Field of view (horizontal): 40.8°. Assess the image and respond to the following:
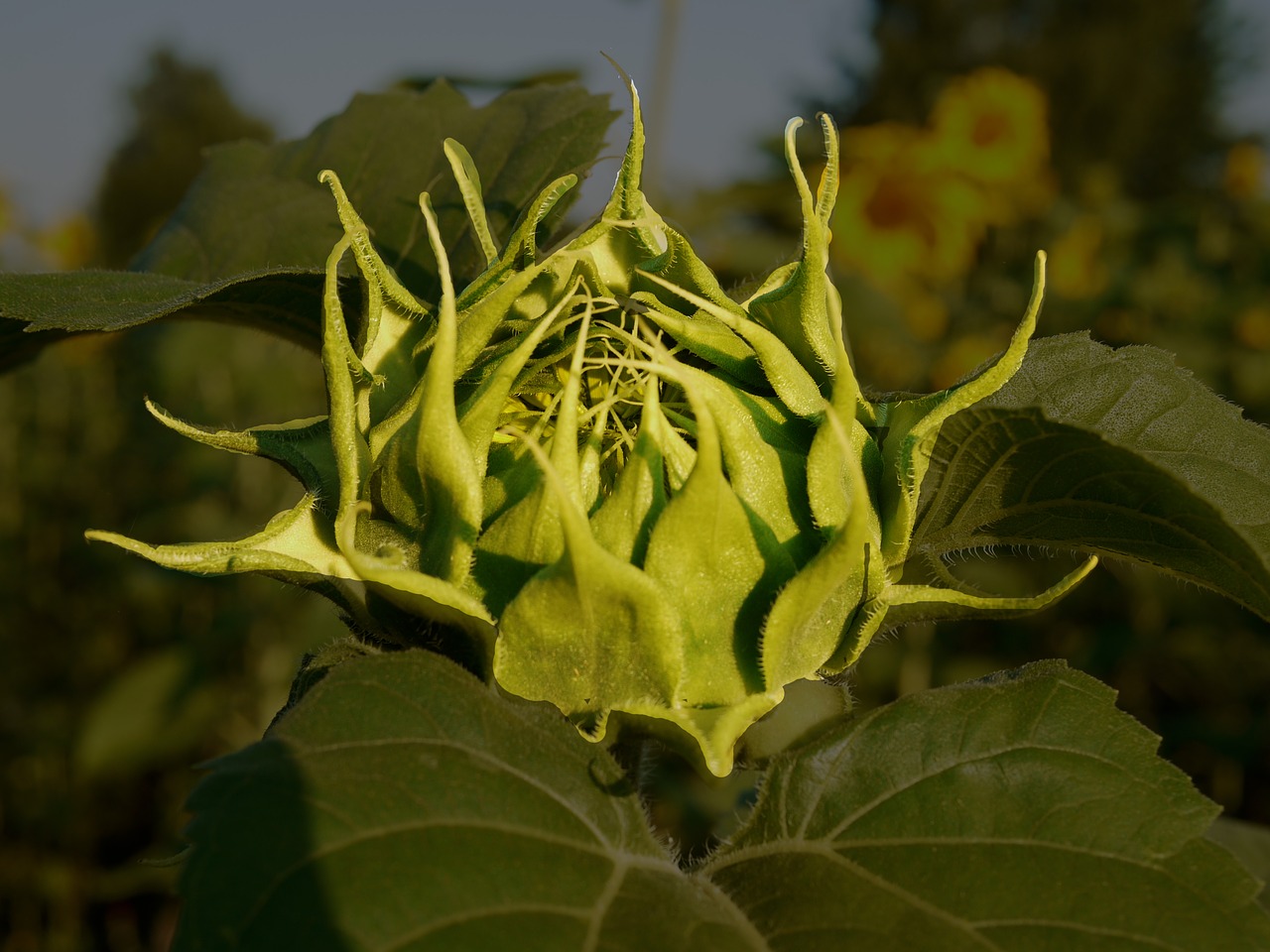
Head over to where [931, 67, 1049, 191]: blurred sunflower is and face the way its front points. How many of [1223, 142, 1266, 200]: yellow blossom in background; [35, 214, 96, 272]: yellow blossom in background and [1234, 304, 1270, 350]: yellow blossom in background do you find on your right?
1

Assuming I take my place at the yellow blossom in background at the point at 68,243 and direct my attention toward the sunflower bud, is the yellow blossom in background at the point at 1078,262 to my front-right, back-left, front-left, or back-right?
front-left

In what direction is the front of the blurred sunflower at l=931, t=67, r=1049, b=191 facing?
toward the camera

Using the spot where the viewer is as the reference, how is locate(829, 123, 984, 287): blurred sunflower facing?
facing the viewer

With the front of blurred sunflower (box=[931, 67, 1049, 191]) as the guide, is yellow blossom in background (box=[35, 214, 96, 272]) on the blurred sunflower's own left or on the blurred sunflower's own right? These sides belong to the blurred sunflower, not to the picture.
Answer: on the blurred sunflower's own right

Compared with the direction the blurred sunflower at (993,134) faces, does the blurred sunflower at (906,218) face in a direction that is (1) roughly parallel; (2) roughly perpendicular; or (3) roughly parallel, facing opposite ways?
roughly parallel

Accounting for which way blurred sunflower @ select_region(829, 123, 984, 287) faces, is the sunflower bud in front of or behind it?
in front

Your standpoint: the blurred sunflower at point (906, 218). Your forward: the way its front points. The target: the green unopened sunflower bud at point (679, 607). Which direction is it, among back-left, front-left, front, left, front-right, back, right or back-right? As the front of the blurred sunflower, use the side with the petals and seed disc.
front

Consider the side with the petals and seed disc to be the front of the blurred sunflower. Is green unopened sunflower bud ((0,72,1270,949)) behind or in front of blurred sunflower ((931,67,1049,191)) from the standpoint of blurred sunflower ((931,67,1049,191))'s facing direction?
in front

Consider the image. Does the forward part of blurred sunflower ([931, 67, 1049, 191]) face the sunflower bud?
yes

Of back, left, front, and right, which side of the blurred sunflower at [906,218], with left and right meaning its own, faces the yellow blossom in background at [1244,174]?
left

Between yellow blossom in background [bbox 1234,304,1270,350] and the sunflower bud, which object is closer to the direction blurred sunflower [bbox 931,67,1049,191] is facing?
the sunflower bud

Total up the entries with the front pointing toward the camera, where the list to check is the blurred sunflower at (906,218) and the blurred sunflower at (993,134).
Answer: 2
